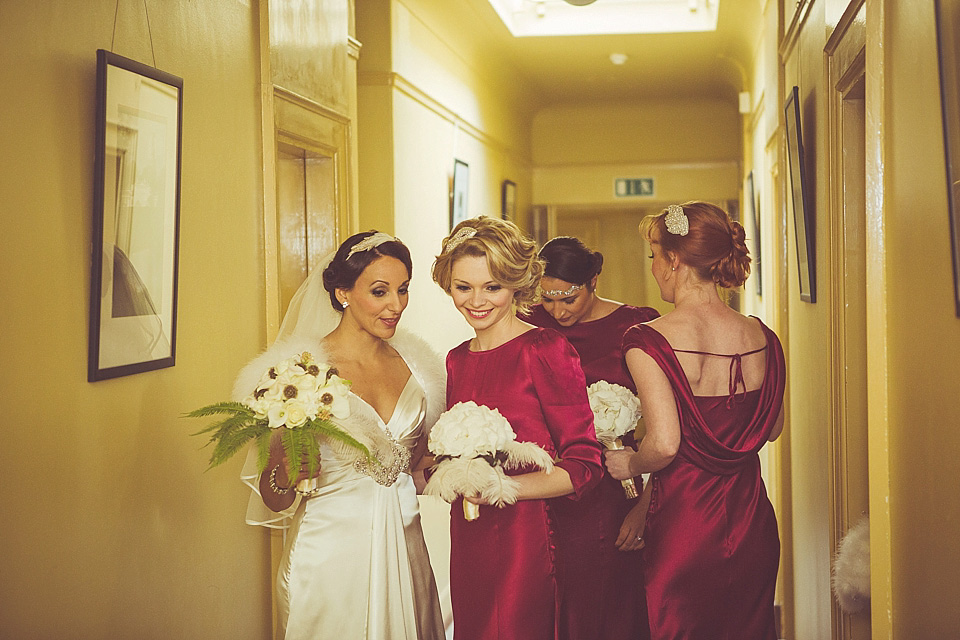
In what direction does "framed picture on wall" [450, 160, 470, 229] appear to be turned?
to the viewer's right

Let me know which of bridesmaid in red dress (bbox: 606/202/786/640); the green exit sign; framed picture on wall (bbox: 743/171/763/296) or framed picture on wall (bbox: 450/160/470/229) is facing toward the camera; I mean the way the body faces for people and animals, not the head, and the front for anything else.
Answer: the green exit sign

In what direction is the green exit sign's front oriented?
toward the camera

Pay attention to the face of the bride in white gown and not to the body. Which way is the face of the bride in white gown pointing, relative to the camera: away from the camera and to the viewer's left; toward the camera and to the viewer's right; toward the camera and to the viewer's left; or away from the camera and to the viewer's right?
toward the camera and to the viewer's right

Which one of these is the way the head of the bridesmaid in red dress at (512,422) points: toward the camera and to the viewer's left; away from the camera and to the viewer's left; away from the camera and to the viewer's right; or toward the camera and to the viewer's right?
toward the camera and to the viewer's left

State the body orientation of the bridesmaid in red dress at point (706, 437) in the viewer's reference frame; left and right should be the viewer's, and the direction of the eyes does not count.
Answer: facing away from the viewer and to the left of the viewer

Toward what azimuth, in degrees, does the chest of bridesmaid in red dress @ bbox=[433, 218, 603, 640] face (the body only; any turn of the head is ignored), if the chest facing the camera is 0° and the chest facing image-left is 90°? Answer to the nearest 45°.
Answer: approximately 45°

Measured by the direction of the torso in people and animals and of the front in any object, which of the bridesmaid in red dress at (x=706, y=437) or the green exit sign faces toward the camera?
the green exit sign

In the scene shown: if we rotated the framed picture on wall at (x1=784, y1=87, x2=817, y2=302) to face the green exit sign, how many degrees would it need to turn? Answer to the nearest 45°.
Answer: approximately 90° to its right

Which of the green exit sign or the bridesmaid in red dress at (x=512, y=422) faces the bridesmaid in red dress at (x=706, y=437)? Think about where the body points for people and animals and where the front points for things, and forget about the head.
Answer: the green exit sign

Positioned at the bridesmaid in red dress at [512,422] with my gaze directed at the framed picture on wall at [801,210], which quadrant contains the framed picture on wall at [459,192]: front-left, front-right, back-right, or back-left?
front-left

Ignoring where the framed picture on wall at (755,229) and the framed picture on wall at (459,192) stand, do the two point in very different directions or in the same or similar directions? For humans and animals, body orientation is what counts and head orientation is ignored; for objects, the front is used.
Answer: very different directions

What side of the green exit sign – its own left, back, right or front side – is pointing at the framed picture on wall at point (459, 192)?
front

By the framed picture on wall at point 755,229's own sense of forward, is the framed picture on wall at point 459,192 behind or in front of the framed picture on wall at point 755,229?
in front
